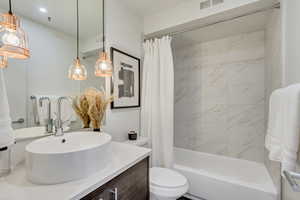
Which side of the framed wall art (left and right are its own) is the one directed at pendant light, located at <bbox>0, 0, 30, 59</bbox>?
right

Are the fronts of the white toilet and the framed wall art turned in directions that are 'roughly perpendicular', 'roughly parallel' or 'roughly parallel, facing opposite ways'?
roughly parallel

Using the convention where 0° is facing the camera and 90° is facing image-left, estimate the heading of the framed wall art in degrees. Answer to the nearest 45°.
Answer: approximately 315°

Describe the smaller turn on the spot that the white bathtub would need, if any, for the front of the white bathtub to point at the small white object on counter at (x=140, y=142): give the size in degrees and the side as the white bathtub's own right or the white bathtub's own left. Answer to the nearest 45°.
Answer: approximately 45° to the white bathtub's own right

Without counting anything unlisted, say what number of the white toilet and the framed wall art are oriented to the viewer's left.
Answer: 0

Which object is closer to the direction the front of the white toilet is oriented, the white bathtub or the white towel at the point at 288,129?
the white towel

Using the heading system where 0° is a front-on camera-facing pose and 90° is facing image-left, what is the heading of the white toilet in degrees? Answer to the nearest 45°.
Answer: approximately 315°

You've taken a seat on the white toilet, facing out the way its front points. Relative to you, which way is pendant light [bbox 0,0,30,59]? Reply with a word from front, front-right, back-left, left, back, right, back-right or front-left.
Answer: right

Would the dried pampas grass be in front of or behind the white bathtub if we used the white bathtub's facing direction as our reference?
in front

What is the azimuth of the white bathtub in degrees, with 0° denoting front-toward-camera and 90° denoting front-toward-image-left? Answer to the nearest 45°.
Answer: approximately 45°
